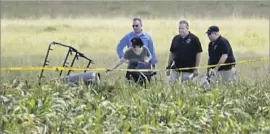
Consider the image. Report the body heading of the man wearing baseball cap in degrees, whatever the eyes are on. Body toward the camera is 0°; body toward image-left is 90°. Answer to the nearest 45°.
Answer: approximately 45°

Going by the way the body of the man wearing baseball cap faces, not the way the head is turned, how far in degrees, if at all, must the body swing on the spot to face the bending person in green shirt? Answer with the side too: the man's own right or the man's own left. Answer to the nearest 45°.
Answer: approximately 45° to the man's own right
